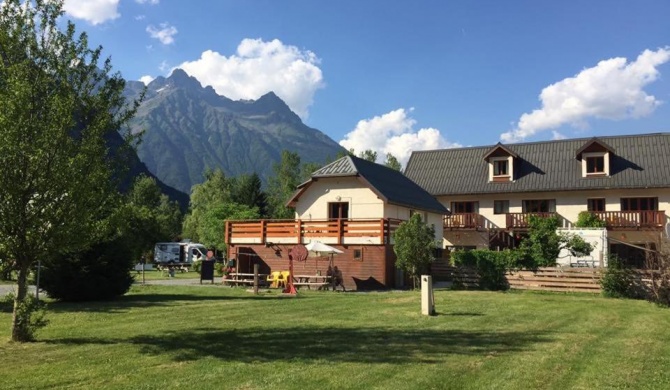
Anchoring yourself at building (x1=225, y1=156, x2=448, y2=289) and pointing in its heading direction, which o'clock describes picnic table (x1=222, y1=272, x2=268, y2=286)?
The picnic table is roughly at 1 o'clock from the building.

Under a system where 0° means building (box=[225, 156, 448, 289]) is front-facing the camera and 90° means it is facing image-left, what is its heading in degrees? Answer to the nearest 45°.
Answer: approximately 45°

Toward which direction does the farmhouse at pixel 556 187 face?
toward the camera

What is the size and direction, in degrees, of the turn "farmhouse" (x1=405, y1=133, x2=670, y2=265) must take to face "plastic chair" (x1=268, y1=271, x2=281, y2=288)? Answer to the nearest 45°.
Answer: approximately 45° to its right

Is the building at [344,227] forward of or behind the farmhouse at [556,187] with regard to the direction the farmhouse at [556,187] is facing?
forward

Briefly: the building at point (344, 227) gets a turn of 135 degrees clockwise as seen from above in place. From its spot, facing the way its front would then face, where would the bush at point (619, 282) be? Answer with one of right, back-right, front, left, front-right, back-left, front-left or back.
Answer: back-right

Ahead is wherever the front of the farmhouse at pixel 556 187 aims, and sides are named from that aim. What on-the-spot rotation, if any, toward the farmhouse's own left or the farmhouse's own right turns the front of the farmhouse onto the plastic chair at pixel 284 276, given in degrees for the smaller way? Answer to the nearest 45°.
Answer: approximately 45° to the farmhouse's own right

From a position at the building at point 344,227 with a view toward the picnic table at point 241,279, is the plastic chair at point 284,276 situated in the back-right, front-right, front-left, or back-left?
front-left

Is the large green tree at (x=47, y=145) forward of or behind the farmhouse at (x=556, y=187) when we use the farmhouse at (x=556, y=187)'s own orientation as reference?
forward

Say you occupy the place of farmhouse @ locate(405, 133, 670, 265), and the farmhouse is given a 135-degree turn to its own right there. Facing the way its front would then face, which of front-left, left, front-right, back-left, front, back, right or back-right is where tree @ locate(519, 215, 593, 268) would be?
back-left

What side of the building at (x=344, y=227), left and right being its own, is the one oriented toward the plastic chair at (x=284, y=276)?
front

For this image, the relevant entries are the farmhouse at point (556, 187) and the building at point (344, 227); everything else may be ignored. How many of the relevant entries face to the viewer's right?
0

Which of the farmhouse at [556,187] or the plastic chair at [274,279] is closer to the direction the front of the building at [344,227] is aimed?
the plastic chair

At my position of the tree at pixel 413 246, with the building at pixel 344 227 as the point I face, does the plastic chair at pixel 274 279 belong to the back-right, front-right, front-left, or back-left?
front-left

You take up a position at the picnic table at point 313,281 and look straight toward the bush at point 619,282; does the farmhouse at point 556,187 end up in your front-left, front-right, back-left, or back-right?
front-left

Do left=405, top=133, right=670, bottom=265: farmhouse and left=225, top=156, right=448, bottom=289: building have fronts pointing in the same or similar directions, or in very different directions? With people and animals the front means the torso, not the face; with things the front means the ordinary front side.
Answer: same or similar directions

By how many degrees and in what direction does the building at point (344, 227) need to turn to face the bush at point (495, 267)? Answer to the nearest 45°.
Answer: approximately 90° to its left
